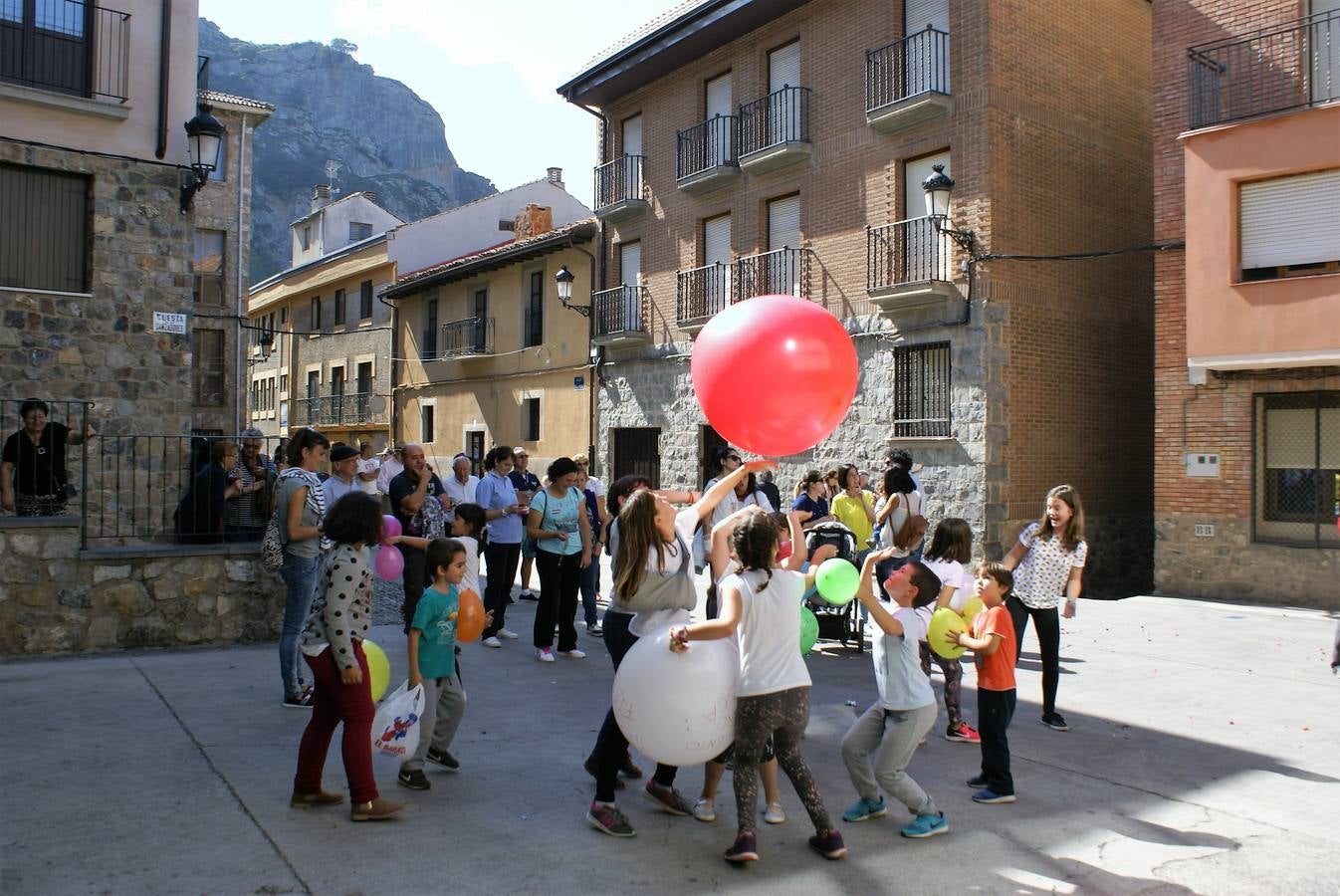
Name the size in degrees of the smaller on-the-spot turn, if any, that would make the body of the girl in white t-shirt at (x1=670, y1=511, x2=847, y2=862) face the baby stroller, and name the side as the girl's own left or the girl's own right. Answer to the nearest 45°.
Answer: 0° — they already face it

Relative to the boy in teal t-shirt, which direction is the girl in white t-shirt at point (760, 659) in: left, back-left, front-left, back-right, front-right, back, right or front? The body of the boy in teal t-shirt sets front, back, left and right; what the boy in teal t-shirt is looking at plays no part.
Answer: front

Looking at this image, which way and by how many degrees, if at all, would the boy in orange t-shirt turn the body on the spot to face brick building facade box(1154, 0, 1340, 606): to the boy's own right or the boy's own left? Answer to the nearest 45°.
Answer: approximately 90° to the boy's own right

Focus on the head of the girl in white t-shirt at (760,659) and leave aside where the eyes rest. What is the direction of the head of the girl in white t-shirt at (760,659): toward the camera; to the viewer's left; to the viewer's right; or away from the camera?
away from the camera

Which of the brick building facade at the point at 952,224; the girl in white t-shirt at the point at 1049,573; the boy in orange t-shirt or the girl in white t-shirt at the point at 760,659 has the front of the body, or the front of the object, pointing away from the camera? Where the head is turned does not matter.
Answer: the girl in white t-shirt at the point at 760,659

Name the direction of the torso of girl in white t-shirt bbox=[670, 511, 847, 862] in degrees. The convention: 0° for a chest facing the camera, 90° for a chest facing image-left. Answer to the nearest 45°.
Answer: approximately 180°

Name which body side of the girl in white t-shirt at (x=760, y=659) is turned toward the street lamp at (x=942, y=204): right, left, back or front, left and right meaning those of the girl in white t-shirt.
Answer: front

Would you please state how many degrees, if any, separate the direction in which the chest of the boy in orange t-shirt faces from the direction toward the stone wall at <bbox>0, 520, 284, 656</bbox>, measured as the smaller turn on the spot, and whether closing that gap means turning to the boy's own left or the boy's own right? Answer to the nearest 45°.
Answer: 0° — they already face it

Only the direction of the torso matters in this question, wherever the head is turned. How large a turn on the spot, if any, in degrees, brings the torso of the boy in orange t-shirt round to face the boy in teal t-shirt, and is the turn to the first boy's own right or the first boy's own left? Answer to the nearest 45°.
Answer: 0° — they already face them

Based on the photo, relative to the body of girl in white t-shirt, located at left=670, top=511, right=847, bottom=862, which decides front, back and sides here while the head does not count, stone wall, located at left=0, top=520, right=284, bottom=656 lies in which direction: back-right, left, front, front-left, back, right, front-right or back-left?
front-left

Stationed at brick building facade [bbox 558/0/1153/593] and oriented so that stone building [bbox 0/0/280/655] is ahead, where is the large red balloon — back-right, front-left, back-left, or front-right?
front-left

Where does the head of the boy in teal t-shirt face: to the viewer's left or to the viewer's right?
to the viewer's right

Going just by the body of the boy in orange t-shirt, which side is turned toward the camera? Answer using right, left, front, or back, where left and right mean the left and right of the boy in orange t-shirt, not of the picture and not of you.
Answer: left

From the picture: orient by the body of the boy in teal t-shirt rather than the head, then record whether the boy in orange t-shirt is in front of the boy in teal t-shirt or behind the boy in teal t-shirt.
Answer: in front
